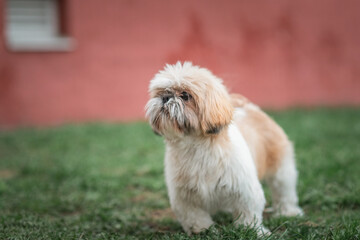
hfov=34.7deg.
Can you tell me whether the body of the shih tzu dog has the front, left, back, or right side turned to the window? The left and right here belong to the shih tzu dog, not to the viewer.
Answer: right

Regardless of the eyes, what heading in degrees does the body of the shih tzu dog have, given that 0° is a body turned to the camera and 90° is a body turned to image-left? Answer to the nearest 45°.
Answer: approximately 45°
